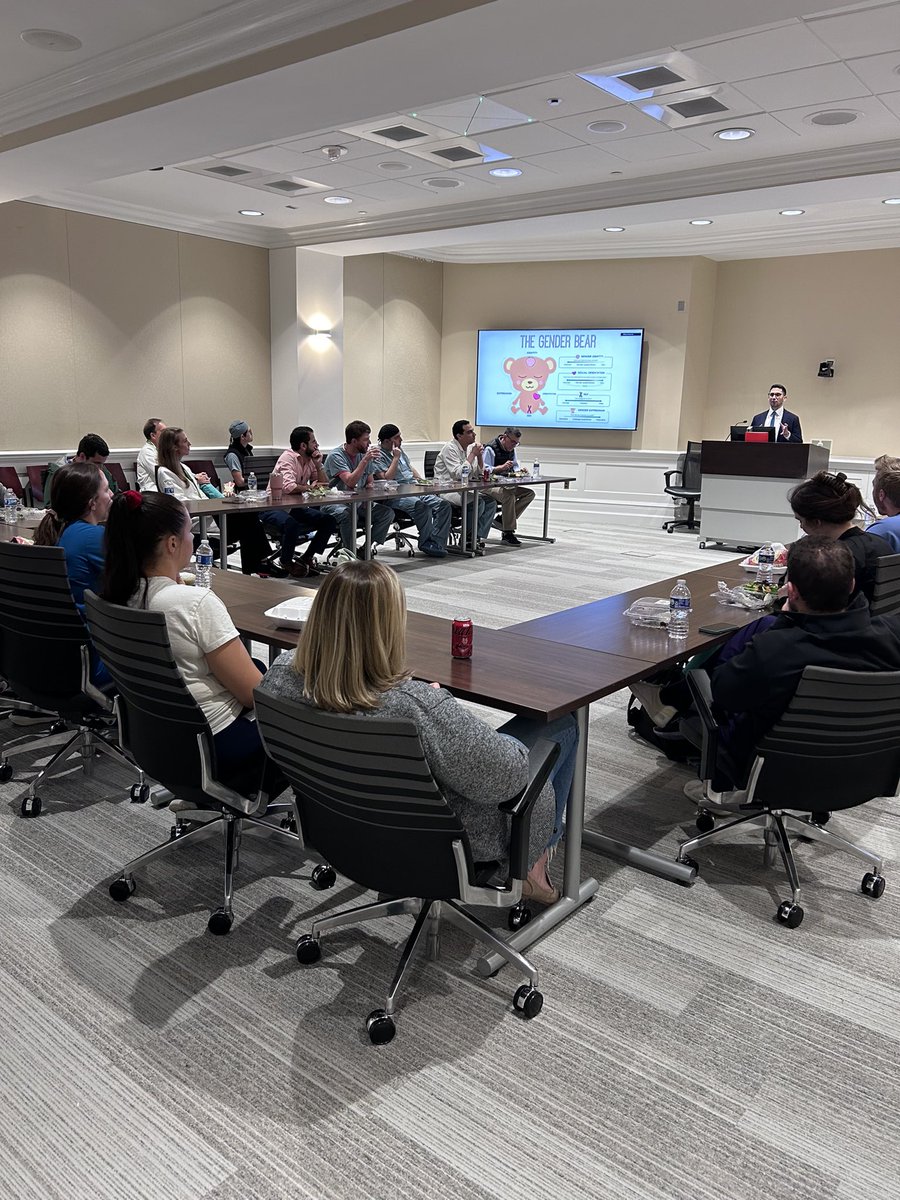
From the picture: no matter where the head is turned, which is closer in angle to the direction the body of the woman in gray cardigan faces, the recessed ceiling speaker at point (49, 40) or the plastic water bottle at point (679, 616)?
the plastic water bottle

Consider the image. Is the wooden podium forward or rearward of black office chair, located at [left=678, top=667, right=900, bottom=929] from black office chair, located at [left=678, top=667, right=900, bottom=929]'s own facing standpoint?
forward

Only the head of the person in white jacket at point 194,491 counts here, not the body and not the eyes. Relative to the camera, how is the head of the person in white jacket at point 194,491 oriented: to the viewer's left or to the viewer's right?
to the viewer's right

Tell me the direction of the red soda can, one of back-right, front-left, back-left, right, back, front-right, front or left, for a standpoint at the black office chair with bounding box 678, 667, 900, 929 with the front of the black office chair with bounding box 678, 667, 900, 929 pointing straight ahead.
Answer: front-left

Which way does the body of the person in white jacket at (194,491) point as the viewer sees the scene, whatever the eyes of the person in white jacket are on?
to the viewer's right

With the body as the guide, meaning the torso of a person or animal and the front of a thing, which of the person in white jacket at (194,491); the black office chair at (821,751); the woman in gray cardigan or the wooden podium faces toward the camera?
the wooden podium

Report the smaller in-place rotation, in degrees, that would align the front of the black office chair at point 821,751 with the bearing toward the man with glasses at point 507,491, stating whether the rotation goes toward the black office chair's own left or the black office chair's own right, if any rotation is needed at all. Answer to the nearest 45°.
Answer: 0° — it already faces them

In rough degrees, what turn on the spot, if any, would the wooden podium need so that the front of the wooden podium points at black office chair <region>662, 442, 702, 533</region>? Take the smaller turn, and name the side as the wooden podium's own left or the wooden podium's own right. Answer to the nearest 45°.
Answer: approximately 135° to the wooden podium's own right

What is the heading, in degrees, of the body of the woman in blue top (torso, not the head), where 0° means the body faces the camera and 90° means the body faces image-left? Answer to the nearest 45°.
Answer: approximately 225°

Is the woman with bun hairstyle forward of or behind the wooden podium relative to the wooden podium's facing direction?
forward

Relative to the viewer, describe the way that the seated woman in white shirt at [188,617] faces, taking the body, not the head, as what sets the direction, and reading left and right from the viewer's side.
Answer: facing away from the viewer and to the right of the viewer

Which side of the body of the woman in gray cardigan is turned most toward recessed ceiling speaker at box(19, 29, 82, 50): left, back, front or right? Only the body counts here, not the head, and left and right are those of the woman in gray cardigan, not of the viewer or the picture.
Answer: left

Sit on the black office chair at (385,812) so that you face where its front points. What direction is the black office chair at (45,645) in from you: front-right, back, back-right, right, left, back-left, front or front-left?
left

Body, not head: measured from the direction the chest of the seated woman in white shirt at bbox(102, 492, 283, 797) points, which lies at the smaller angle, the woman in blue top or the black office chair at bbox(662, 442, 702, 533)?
the black office chair

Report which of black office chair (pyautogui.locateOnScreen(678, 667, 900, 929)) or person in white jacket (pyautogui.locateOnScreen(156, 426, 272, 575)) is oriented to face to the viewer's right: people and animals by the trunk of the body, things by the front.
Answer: the person in white jacket
